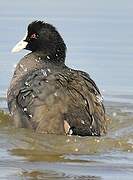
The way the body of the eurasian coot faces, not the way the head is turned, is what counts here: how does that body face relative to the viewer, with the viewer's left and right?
facing away from the viewer and to the left of the viewer
